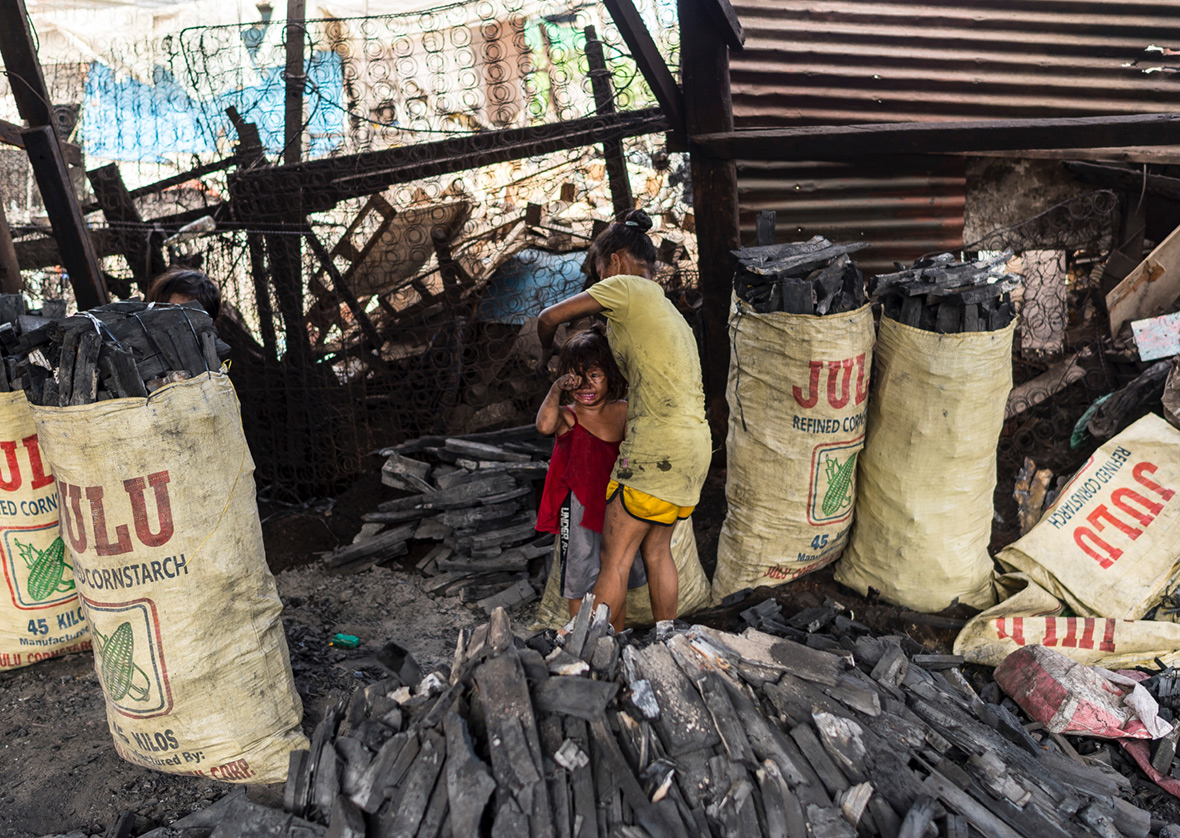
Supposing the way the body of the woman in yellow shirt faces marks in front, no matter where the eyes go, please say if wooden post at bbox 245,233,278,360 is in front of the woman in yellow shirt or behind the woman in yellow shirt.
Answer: in front

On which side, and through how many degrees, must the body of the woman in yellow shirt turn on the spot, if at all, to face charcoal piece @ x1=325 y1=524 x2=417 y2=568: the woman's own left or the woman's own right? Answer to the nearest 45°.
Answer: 0° — they already face it

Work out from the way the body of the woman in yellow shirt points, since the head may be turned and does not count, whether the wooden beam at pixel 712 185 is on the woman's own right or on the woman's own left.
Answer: on the woman's own right

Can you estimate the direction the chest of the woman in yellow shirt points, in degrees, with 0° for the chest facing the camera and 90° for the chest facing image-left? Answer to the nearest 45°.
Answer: approximately 135°

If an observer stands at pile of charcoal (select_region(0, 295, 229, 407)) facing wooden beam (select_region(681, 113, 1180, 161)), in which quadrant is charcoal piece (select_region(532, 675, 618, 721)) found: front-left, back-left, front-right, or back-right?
front-right

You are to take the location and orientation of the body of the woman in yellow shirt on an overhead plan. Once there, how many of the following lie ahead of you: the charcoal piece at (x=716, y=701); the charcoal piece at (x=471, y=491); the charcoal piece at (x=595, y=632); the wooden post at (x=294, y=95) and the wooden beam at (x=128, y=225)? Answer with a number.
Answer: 3

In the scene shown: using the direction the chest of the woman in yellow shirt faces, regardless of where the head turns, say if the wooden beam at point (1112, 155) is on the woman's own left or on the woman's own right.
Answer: on the woman's own right

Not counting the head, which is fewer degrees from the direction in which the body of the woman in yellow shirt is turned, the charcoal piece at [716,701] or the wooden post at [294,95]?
the wooden post

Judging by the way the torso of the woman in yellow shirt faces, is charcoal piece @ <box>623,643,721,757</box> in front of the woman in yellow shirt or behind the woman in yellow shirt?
behind

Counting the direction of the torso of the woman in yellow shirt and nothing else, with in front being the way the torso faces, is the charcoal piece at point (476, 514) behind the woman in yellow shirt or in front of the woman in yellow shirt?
in front

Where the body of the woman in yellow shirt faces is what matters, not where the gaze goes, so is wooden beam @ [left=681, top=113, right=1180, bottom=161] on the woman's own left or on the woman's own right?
on the woman's own right

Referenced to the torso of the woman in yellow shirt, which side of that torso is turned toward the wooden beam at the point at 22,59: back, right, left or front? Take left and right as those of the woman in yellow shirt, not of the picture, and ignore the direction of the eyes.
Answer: front

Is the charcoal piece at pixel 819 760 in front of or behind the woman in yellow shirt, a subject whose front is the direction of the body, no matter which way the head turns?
behind

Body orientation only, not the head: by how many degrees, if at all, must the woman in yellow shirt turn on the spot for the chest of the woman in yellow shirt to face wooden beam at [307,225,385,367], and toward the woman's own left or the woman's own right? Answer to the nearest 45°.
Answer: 0° — they already face it
